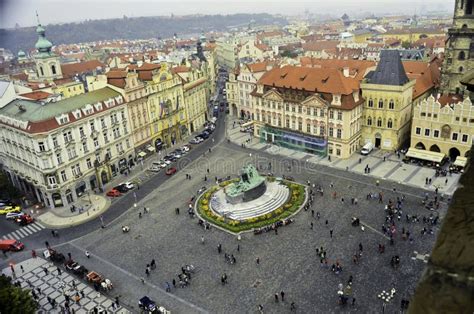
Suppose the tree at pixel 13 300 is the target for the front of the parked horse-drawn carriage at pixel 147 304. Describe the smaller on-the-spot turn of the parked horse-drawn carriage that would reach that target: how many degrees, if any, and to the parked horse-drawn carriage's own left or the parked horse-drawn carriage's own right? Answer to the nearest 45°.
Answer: approximately 135° to the parked horse-drawn carriage's own right

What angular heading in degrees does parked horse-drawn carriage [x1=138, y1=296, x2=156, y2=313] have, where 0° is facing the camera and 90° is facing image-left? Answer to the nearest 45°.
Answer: approximately 315°
